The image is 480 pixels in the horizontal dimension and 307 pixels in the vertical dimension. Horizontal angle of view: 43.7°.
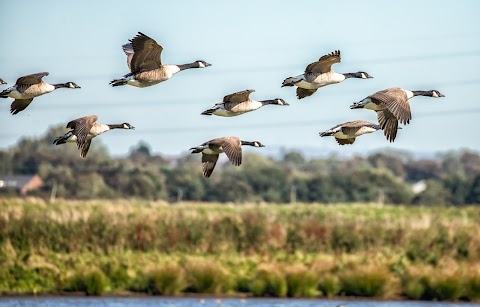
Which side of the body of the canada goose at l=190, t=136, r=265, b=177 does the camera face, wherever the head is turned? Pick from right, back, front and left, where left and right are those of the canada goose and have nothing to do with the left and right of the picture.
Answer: right

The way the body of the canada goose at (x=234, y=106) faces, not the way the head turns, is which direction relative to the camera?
to the viewer's right

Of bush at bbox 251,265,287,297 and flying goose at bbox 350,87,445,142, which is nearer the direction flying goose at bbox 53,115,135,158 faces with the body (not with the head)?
the flying goose

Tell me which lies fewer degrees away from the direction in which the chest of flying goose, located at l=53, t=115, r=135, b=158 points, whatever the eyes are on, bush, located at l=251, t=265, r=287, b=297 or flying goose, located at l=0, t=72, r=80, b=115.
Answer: the bush

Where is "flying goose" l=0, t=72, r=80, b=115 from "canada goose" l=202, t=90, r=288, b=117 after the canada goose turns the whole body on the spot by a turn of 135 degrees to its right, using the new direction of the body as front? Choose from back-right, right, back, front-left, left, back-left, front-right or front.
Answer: front-right

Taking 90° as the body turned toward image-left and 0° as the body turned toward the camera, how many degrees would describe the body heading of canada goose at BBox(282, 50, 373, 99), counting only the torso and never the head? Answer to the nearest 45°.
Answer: approximately 270°

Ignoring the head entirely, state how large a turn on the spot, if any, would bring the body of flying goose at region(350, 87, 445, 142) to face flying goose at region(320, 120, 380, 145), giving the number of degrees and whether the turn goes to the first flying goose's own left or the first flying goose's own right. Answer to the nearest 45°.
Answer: approximately 135° to the first flying goose's own left
